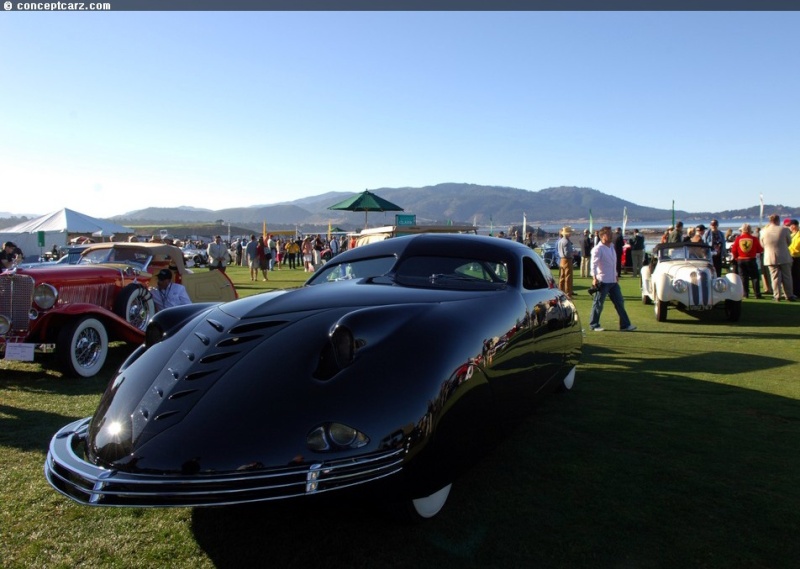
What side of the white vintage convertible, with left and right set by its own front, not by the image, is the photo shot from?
front

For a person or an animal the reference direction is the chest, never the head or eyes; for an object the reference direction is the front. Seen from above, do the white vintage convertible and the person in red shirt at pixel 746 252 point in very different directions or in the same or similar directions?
very different directions

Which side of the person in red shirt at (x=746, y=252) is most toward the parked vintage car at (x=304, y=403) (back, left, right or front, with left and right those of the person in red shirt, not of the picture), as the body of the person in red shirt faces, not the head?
back

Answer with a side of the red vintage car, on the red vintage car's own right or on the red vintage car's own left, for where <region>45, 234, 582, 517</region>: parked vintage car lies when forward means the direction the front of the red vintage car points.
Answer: on the red vintage car's own left

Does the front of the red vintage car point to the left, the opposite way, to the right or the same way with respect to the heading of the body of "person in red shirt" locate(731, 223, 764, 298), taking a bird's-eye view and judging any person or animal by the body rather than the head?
the opposite way

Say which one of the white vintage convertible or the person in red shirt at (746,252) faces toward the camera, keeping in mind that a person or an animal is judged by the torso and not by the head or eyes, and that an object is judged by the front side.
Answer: the white vintage convertible

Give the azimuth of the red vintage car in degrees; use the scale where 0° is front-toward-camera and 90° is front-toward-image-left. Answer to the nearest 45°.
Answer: approximately 45°

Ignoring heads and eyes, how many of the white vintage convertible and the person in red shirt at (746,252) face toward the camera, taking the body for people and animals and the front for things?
1

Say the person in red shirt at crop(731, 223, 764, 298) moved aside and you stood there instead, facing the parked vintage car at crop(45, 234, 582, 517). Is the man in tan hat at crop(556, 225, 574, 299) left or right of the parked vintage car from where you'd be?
right

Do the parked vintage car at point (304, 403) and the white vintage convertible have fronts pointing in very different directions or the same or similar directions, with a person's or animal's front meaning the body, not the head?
same or similar directions

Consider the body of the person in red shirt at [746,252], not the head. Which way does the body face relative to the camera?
away from the camera

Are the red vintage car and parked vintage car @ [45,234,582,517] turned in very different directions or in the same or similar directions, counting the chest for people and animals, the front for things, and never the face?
same or similar directions

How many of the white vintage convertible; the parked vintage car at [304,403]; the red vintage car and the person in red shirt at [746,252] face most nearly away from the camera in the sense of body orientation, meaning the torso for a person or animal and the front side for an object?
1

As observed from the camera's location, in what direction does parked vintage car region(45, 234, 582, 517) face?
facing the viewer and to the left of the viewer

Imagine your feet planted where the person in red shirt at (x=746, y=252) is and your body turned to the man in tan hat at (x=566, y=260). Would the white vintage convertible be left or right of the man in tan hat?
left
